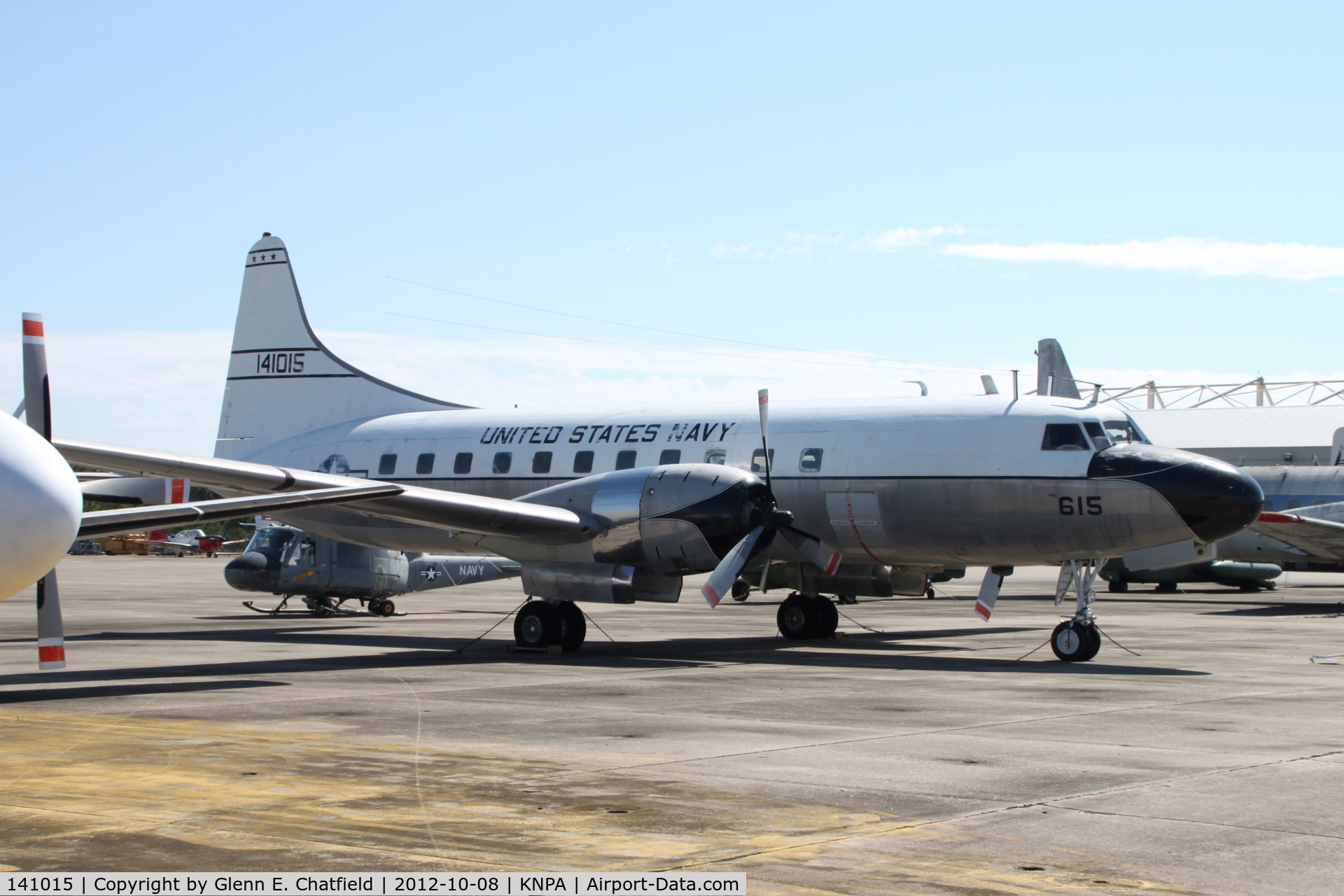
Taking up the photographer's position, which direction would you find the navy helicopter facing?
facing the viewer and to the left of the viewer

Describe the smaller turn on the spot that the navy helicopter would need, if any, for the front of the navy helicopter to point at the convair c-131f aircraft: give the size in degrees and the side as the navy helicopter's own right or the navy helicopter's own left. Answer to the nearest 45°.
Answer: approximately 90° to the navy helicopter's own left

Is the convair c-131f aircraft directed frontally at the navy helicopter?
no

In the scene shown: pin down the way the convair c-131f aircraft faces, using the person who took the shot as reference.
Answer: facing the viewer and to the right of the viewer

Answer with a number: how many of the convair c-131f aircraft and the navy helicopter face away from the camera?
0
